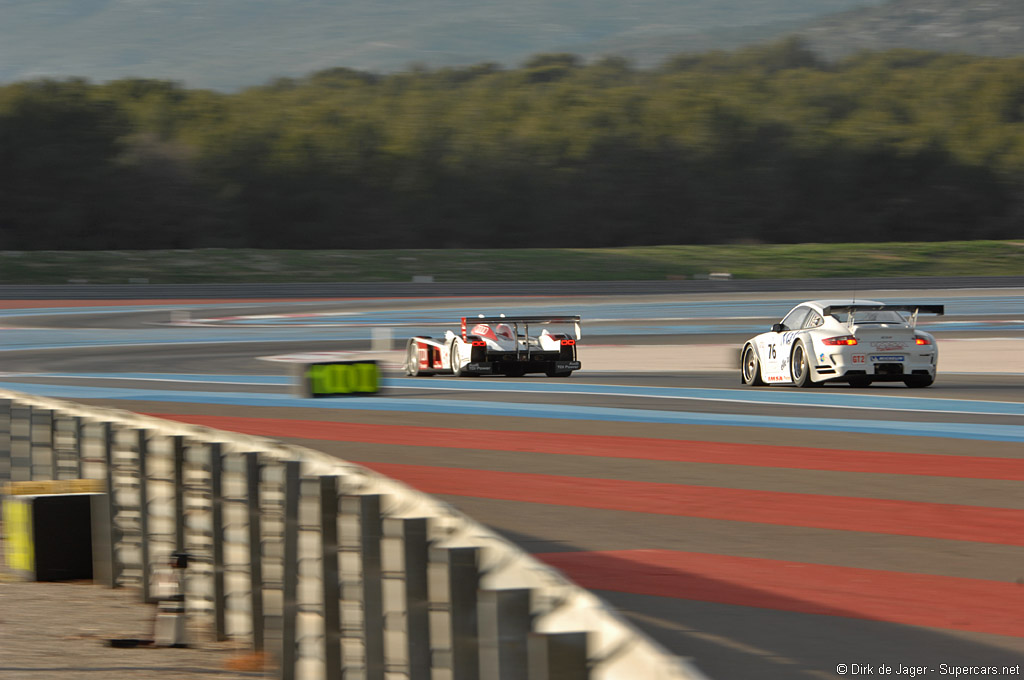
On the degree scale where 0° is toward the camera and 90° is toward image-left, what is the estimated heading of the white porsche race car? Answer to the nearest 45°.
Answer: approximately 135°

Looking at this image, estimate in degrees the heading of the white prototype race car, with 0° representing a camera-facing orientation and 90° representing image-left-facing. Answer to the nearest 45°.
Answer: approximately 135°

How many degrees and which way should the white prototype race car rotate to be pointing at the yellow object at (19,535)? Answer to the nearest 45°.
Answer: approximately 135° to its left

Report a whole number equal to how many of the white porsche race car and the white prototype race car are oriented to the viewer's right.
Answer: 0

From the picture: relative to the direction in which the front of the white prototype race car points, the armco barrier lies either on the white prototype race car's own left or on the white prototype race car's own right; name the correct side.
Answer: on the white prototype race car's own left

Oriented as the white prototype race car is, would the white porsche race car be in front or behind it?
behind

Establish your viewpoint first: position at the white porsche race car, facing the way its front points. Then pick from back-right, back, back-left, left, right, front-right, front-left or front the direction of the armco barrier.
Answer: back-left
